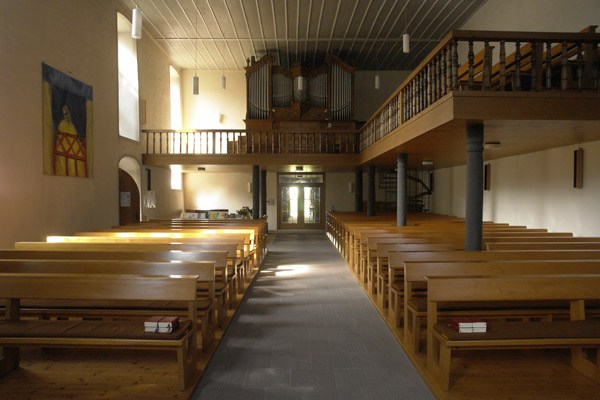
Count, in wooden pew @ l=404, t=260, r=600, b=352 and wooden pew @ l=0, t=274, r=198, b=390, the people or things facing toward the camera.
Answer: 2

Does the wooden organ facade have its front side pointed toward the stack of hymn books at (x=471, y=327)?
yes

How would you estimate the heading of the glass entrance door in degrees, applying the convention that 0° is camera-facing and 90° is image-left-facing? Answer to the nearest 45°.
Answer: approximately 0°

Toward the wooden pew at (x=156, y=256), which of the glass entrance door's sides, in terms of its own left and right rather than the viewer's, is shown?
front

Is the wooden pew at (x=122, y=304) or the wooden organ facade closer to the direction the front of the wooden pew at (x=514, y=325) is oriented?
the wooden pew

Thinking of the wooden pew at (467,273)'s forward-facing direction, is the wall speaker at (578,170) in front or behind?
behind

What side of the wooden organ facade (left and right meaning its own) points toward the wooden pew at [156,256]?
front

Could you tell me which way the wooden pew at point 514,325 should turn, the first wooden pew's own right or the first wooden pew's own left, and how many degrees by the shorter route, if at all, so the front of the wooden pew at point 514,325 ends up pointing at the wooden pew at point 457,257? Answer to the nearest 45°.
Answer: approximately 135° to the first wooden pew's own right
